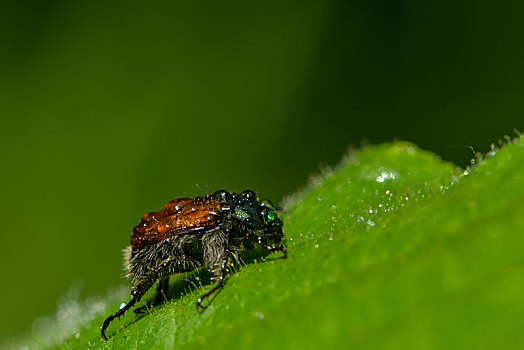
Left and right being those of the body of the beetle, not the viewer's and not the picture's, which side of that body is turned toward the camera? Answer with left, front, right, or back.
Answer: right
